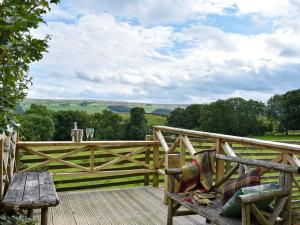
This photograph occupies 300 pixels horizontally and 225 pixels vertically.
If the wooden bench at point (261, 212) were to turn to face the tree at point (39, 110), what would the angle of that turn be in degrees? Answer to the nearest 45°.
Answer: approximately 90° to its right

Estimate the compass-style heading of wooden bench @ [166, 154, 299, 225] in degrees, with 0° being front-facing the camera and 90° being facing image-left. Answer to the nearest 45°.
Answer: approximately 45°

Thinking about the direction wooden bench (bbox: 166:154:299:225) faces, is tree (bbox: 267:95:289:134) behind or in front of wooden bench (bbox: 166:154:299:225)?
behind

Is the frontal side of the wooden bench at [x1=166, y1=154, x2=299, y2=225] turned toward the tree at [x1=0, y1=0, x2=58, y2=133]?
no

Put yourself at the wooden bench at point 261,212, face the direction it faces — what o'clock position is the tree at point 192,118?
The tree is roughly at 4 o'clock from the wooden bench.

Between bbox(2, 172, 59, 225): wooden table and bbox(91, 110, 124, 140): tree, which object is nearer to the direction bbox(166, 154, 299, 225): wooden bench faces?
the wooden table

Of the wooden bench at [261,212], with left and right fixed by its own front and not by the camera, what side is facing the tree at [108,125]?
right

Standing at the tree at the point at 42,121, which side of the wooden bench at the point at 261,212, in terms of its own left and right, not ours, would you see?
right

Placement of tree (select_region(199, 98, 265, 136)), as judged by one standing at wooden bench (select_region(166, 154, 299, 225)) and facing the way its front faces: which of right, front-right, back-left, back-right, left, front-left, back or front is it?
back-right
